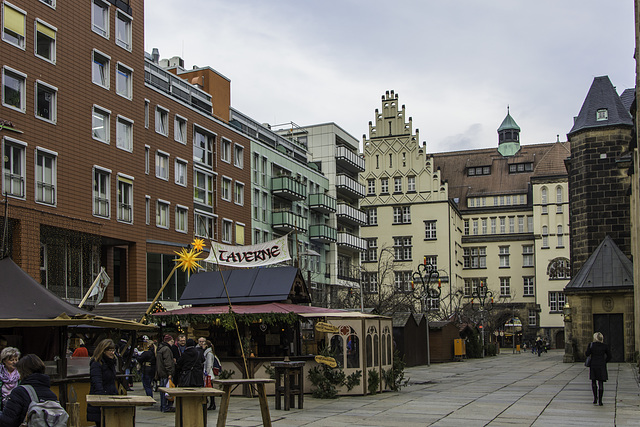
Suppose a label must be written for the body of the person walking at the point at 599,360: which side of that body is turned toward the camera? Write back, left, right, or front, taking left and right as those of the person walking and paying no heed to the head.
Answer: back

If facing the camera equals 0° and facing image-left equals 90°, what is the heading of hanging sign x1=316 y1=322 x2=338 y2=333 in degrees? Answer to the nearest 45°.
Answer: approximately 0°

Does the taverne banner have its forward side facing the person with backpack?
yes

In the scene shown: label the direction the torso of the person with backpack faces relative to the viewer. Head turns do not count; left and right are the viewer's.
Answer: facing away from the viewer and to the left of the viewer

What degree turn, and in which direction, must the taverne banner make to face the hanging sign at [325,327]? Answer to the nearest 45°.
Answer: approximately 45° to its left
